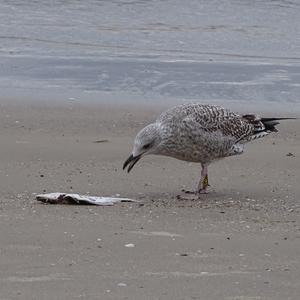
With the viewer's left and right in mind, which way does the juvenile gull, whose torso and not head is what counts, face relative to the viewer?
facing to the left of the viewer

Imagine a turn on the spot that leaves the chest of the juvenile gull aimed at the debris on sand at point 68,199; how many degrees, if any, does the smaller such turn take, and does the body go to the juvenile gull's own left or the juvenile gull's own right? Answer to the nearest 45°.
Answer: approximately 45° to the juvenile gull's own left
